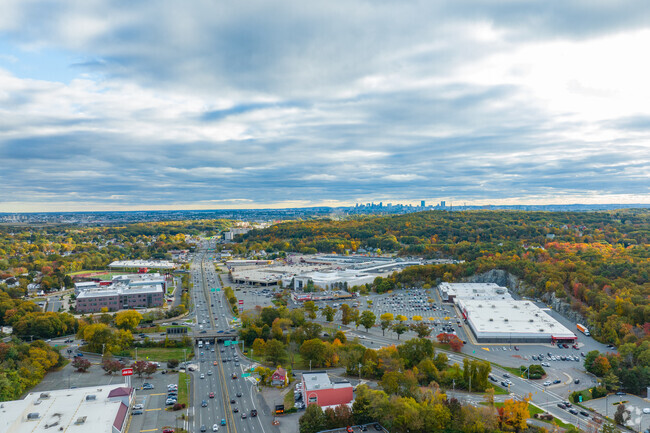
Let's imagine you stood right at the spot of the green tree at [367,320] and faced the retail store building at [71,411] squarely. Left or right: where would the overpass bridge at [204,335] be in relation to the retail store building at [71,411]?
right

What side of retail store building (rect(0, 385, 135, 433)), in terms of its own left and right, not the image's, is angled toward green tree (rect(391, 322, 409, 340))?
front

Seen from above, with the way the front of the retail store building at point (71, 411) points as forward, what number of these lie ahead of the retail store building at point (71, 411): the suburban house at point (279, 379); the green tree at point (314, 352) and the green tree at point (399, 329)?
3

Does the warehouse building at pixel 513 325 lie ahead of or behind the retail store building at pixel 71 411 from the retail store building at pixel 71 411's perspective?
ahead

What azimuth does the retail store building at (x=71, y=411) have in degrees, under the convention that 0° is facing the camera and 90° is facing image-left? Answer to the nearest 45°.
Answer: approximately 270°

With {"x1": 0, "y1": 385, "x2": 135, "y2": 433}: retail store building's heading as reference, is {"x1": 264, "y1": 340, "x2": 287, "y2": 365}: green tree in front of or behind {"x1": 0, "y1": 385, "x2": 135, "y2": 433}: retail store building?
in front

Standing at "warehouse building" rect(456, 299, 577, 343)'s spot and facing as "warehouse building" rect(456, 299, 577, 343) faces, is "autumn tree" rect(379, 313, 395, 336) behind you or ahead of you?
ahead

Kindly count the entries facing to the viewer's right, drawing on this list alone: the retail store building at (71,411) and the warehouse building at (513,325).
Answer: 1

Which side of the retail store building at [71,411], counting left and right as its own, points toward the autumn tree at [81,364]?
left
